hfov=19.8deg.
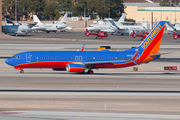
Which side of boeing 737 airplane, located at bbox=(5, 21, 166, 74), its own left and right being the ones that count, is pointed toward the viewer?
left
